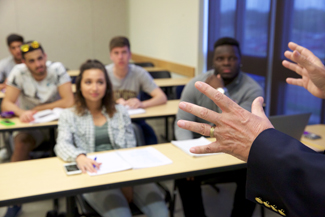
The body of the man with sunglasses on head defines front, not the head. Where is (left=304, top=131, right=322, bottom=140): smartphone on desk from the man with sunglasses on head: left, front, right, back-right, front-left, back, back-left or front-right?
front-left

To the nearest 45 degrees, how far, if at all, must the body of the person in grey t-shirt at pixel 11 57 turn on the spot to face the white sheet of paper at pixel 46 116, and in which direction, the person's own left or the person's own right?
approximately 45° to the person's own right

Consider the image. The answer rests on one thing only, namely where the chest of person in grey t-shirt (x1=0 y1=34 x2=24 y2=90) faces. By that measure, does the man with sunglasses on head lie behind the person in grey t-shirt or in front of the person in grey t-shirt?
in front

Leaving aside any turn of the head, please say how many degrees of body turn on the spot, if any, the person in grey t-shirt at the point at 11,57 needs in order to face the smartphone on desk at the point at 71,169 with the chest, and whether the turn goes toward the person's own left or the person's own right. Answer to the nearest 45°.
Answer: approximately 45° to the person's own right

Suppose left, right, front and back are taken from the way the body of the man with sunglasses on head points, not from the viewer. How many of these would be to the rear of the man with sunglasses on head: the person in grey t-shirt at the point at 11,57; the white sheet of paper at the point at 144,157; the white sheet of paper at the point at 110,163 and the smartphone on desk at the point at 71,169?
1

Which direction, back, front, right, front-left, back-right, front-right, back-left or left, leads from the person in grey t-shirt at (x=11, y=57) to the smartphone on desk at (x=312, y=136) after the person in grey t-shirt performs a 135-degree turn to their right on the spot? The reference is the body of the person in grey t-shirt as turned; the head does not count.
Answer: back-left

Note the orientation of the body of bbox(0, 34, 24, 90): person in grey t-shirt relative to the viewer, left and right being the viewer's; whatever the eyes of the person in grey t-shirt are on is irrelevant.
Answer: facing the viewer and to the right of the viewer

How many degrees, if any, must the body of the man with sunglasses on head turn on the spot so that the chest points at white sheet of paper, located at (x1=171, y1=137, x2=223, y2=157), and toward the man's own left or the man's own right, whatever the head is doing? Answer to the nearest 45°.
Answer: approximately 45° to the man's own left

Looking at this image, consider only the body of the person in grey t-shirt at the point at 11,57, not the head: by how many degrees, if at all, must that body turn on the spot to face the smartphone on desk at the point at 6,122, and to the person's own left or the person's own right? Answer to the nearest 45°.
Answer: approximately 45° to the person's own right

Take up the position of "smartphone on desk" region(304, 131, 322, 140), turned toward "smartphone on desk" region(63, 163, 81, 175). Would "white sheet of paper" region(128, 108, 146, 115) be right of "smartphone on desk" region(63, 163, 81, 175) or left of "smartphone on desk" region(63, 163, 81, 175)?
right

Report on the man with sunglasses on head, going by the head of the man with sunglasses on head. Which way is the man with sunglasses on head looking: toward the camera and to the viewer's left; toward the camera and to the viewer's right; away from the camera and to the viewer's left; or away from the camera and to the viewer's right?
toward the camera and to the viewer's right

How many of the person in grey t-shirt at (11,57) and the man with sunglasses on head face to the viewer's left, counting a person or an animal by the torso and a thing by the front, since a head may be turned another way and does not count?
0

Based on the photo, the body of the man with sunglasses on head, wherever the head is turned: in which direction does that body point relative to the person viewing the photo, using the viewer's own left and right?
facing the viewer

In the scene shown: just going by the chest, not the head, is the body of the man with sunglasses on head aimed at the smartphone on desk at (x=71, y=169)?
yes
